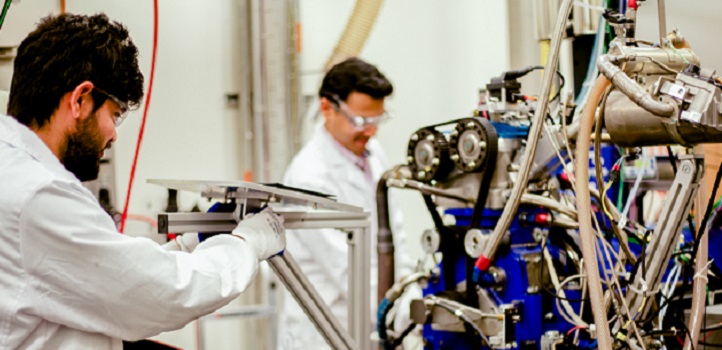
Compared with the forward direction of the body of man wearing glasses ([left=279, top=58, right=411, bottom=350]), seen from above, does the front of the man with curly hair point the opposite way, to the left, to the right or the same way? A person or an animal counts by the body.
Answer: to the left

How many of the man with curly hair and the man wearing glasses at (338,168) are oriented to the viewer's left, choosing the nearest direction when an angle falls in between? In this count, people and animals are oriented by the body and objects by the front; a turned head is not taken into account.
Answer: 0

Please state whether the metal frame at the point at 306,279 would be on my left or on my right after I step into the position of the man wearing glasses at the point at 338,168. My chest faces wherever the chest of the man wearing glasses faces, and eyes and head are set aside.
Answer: on my right

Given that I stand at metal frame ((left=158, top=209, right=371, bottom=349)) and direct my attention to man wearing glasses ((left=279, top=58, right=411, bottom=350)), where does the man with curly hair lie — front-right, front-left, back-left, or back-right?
back-left

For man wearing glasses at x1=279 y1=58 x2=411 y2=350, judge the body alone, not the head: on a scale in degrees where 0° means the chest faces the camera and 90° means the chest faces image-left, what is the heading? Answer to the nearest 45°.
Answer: approximately 315°

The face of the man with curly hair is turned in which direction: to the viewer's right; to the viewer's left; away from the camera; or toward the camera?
to the viewer's right

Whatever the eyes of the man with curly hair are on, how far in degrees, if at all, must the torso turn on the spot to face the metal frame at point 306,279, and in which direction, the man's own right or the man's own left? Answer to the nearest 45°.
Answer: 0° — they already face it

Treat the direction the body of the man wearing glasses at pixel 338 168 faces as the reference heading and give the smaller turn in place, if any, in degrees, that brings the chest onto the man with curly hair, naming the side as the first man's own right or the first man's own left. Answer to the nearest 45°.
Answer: approximately 45° to the first man's own right

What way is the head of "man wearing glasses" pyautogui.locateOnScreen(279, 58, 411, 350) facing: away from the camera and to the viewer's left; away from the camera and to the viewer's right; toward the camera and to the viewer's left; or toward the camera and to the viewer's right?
toward the camera and to the viewer's right

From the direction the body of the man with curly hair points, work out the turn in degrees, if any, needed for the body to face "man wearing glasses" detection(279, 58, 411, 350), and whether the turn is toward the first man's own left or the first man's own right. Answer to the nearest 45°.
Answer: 0° — they already face them

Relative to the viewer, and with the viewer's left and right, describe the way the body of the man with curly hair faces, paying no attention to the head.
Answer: facing away from the viewer and to the right of the viewer
